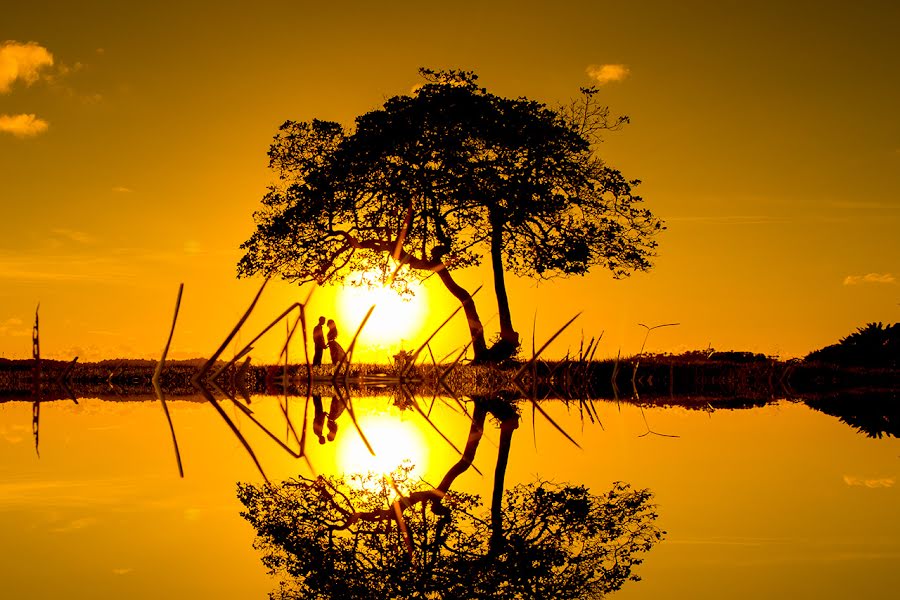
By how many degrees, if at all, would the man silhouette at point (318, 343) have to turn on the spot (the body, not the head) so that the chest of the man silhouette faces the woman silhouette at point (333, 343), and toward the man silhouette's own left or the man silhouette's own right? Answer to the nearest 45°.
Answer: approximately 45° to the man silhouette's own right

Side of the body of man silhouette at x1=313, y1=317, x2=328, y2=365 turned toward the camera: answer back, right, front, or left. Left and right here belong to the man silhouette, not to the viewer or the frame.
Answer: right
